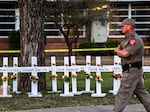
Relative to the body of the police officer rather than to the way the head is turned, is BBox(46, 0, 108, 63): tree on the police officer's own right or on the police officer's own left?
on the police officer's own right
